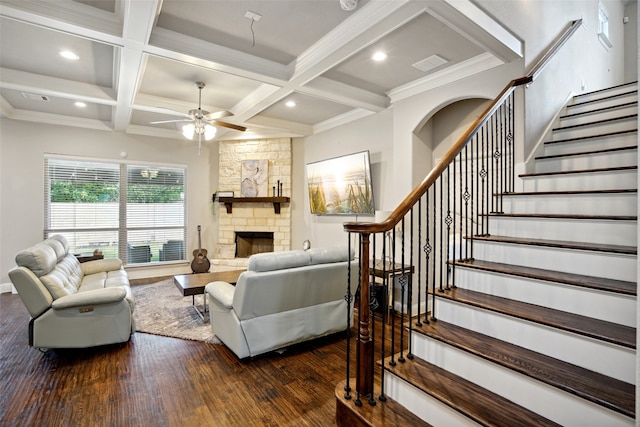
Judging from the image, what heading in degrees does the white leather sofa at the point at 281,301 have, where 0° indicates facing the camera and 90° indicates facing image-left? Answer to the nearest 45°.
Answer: approximately 135°

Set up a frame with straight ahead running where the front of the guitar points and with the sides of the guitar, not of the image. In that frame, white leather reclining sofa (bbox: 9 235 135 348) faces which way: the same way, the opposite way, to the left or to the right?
to the left

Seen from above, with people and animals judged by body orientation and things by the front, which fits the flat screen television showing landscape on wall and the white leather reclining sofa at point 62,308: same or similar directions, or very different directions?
very different directions

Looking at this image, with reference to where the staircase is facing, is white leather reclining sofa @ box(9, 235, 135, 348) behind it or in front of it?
in front

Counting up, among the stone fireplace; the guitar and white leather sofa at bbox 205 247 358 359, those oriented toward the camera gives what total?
2

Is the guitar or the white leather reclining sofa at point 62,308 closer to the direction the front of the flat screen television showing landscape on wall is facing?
the white leather reclining sofa

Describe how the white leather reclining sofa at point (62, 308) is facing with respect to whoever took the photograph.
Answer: facing to the right of the viewer

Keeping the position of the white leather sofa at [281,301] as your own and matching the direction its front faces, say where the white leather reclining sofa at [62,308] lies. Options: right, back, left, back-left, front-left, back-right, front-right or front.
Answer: front-left

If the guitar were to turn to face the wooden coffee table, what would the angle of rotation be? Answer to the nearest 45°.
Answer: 0° — it already faces it

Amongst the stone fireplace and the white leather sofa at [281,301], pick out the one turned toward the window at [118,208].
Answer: the white leather sofa

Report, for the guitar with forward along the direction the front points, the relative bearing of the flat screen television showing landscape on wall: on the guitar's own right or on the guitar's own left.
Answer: on the guitar's own left

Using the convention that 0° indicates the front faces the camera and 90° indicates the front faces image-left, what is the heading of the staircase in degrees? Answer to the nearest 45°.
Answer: approximately 45°

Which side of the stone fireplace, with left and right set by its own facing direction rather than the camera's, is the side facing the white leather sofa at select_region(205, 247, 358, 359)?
front
